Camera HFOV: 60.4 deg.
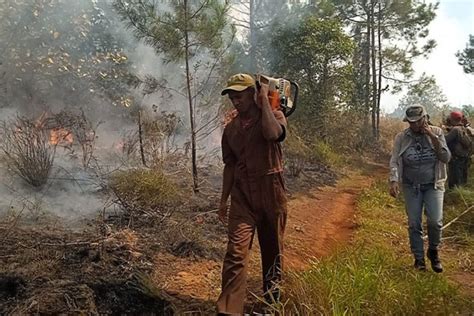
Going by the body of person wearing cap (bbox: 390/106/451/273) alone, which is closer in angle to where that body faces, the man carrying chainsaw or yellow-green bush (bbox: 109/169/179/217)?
the man carrying chainsaw

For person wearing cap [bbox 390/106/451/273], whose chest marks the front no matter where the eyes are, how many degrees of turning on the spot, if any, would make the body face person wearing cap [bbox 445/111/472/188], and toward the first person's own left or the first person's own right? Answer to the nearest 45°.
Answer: approximately 180°

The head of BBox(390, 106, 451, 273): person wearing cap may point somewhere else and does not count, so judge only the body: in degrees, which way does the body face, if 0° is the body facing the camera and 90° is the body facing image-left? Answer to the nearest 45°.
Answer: approximately 0°

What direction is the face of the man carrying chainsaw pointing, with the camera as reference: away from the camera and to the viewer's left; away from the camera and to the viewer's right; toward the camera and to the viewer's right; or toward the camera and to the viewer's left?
toward the camera and to the viewer's left

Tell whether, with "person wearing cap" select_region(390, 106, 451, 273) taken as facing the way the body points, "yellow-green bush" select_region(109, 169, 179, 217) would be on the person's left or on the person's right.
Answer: on the person's right

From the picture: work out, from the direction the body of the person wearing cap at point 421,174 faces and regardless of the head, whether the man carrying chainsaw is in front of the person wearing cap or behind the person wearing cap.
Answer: in front

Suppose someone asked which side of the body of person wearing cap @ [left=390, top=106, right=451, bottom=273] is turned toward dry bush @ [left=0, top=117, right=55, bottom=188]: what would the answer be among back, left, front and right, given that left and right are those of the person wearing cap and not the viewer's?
right

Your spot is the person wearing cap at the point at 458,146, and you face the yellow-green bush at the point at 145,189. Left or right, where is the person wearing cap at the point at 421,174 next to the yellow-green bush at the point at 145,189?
left

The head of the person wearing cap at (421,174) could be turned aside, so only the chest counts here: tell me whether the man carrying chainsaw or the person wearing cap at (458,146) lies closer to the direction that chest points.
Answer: the man carrying chainsaw
